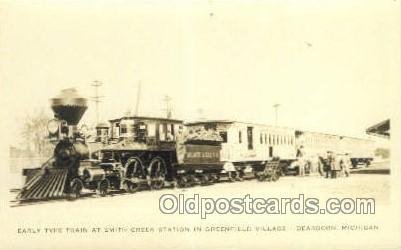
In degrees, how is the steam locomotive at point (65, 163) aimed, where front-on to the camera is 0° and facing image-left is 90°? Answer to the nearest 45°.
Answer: approximately 45°

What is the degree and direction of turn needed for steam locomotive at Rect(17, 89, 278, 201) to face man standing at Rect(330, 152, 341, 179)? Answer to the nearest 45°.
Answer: approximately 135° to its left

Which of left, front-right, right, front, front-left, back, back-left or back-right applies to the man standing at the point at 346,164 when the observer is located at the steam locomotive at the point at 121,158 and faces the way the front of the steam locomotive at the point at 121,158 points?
back-left

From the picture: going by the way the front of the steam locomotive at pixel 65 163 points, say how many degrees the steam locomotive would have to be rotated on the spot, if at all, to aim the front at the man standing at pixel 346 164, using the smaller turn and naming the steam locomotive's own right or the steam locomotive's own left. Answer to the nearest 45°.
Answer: approximately 135° to the steam locomotive's own left

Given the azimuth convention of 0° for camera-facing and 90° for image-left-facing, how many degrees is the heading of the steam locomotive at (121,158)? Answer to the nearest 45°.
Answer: approximately 45°
